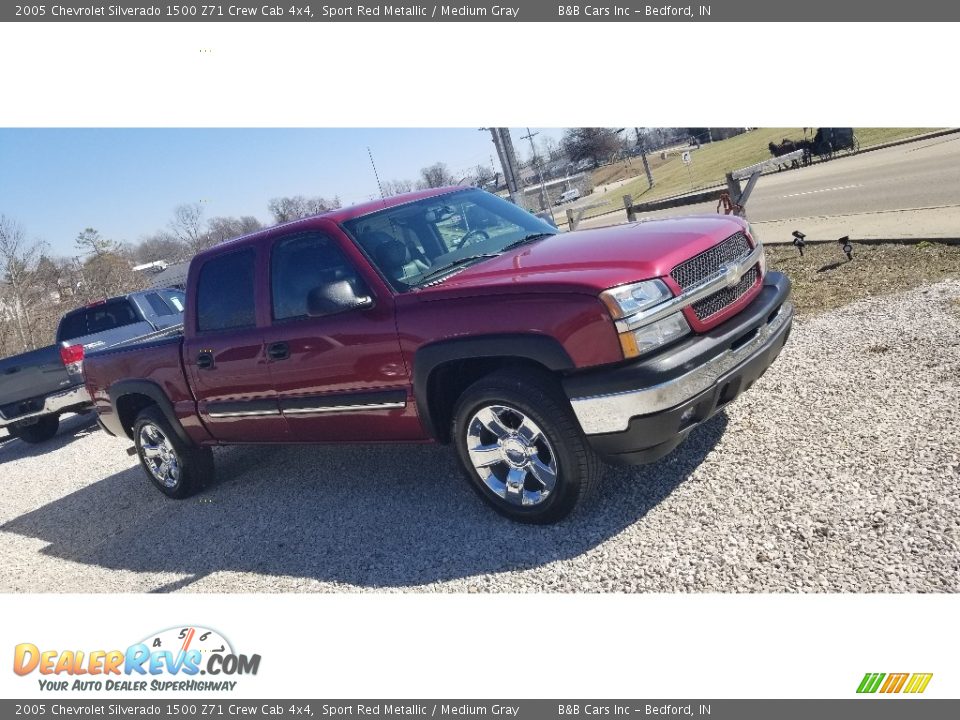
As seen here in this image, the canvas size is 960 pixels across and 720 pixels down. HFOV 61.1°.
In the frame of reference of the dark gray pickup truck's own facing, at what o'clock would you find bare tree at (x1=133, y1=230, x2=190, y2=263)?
The bare tree is roughly at 11 o'clock from the dark gray pickup truck.

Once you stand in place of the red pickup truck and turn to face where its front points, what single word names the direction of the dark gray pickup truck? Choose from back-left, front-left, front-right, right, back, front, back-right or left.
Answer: back

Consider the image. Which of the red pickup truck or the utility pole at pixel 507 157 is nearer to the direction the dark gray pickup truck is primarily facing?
the utility pole

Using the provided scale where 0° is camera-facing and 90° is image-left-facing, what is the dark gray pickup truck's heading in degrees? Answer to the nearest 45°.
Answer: approximately 225°

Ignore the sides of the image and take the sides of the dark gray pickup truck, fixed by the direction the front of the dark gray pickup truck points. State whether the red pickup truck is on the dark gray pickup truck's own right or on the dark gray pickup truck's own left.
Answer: on the dark gray pickup truck's own right

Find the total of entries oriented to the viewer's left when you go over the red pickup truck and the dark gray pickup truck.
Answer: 0

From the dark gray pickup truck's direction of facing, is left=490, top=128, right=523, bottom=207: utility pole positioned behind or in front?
in front

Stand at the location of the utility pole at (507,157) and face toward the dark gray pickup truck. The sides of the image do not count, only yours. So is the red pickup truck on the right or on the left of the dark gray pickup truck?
left

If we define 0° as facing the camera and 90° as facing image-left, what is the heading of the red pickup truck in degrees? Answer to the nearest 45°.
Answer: approximately 315°

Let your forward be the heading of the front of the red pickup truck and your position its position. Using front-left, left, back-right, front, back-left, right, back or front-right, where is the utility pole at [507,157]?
back-left

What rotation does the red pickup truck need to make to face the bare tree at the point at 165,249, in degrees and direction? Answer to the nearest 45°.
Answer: approximately 135° to its left

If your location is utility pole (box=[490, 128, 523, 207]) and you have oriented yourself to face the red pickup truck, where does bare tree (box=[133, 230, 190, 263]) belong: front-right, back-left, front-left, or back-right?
back-right
